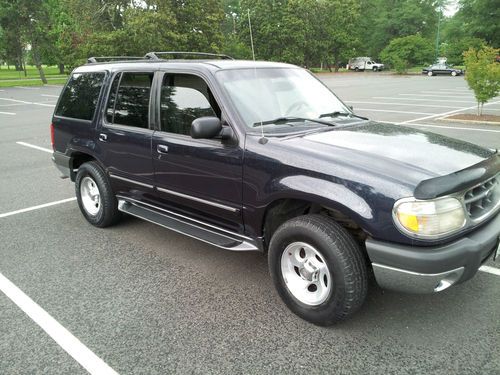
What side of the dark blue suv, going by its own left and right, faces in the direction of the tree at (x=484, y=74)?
left

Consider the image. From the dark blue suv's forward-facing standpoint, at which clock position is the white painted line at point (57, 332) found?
The white painted line is roughly at 4 o'clock from the dark blue suv.

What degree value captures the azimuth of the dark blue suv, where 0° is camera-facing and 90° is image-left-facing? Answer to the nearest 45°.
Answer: approximately 315°

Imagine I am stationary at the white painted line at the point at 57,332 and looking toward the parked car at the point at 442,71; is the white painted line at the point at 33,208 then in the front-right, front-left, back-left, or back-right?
front-left
